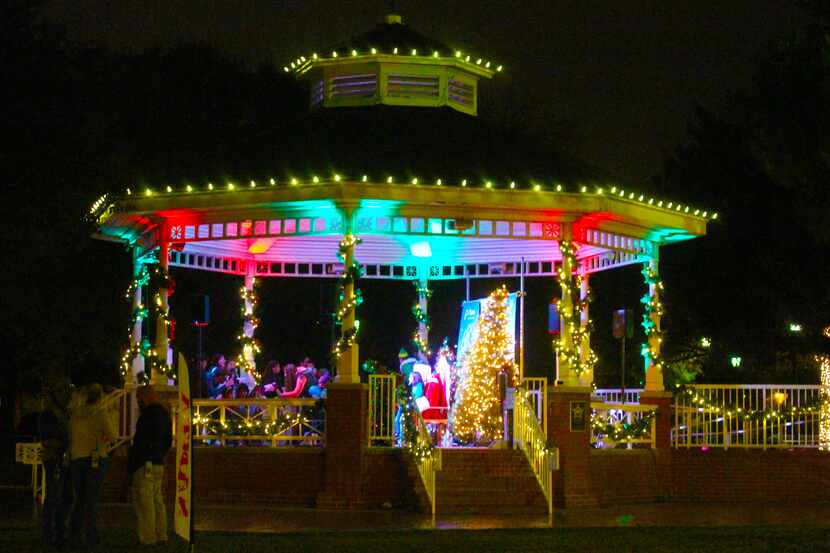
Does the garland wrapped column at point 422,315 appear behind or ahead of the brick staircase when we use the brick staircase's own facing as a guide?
behind

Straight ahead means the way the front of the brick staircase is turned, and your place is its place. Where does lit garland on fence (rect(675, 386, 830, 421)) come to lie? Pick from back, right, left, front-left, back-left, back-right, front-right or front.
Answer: back-left

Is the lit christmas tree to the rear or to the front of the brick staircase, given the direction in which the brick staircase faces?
to the rear

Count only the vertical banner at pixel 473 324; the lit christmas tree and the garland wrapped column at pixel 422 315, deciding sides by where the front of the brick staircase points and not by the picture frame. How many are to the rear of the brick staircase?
3

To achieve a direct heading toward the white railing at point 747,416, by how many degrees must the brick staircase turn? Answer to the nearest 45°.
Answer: approximately 135° to its left

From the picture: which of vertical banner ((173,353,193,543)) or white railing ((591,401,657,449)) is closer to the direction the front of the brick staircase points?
the vertical banner

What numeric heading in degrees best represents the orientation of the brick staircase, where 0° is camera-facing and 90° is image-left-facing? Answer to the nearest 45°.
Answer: approximately 0°

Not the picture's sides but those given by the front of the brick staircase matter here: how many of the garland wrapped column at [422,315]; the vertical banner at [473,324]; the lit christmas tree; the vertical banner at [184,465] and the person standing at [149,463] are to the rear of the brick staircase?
3

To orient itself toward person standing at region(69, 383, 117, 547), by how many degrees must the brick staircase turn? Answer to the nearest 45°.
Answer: approximately 45° to its right

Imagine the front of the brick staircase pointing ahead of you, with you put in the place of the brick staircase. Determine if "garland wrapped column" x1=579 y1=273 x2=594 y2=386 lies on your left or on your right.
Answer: on your left
